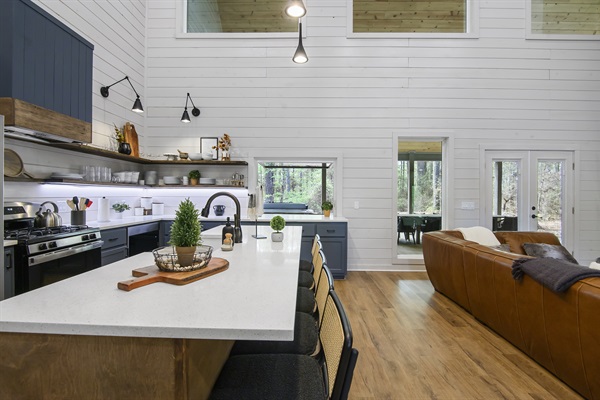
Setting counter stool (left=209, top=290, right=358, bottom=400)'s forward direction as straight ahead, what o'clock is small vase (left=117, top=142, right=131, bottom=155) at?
The small vase is roughly at 2 o'clock from the counter stool.

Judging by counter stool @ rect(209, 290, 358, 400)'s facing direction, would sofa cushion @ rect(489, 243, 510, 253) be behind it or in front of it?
behind

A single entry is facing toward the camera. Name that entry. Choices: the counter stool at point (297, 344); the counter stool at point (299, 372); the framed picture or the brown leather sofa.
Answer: the framed picture

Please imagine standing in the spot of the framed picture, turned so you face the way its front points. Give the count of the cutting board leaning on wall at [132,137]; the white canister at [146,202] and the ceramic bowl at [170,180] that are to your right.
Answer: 3

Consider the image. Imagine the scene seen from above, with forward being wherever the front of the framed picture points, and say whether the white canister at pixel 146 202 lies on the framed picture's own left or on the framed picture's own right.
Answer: on the framed picture's own right

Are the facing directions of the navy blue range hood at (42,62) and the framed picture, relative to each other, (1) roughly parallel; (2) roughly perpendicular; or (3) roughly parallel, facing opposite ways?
roughly perpendicular

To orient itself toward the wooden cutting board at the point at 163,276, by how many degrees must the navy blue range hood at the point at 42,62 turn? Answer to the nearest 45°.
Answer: approximately 45° to its right

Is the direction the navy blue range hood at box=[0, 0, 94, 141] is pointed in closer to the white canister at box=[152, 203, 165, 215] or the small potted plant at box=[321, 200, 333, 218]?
the small potted plant

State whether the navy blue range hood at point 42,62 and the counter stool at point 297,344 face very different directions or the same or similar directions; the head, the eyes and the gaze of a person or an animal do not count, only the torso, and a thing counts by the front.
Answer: very different directions

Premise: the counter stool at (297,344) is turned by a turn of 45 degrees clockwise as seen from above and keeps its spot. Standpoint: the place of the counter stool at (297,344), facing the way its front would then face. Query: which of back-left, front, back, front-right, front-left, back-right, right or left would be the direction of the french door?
right

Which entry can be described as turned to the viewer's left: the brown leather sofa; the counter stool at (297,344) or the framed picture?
the counter stool

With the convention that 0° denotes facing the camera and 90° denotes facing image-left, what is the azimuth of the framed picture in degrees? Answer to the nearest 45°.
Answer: approximately 0°

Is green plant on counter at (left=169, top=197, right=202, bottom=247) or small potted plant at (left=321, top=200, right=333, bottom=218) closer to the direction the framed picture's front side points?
the green plant on counter
